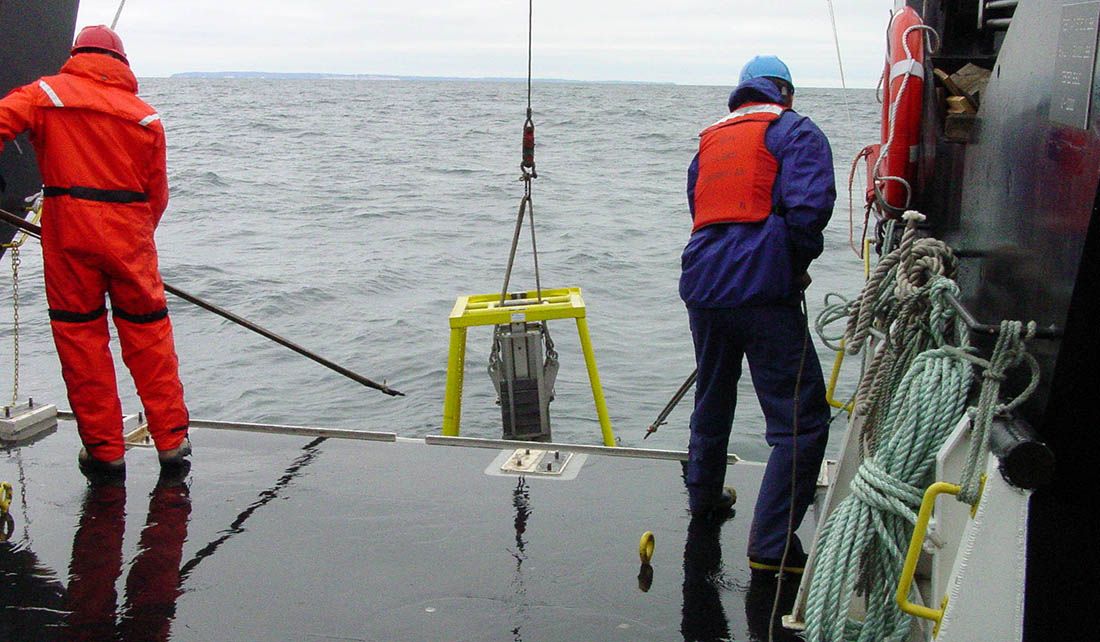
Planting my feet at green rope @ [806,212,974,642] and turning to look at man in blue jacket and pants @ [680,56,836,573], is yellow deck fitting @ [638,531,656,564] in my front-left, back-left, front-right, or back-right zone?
front-left

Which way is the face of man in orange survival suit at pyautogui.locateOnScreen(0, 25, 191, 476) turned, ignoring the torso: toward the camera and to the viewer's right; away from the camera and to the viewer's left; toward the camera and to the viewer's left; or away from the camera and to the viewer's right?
away from the camera and to the viewer's right

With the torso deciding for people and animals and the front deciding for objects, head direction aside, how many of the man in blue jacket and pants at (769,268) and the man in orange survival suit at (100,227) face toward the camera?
0

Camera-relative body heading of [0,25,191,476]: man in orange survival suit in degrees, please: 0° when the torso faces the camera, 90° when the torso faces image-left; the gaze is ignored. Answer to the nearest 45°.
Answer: approximately 180°

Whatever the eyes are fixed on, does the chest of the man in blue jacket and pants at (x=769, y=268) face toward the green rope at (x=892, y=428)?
no

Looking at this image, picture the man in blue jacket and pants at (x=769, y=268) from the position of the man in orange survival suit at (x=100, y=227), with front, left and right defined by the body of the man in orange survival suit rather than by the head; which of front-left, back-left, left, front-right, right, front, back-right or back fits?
back-right

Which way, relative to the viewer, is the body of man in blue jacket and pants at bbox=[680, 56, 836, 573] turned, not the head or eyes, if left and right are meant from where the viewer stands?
facing away from the viewer and to the right of the viewer

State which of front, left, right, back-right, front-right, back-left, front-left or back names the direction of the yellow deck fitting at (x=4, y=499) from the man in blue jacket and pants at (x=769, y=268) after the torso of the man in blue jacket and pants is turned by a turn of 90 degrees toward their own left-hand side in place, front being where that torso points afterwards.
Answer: front-left

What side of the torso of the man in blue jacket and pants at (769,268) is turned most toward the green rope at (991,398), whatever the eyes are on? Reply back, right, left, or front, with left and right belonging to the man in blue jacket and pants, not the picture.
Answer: right

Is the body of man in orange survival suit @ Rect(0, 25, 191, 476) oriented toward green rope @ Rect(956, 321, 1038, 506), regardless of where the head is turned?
no

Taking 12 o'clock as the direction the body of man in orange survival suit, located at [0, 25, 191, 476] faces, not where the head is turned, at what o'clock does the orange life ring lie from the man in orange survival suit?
The orange life ring is roughly at 4 o'clock from the man in orange survival suit.
